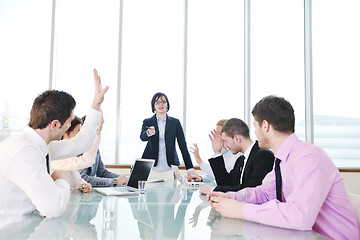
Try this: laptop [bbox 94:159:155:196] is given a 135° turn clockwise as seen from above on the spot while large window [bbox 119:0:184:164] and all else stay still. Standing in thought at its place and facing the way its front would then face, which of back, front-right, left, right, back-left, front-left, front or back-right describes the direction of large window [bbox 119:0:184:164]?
front

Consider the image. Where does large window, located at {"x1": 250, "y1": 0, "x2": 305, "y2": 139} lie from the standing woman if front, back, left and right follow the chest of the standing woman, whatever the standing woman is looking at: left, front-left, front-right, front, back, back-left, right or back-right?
back-left

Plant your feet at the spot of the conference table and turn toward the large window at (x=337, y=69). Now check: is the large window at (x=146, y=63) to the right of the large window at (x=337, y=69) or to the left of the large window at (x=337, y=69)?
left

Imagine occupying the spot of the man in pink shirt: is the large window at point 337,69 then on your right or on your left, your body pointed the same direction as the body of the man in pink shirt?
on your right

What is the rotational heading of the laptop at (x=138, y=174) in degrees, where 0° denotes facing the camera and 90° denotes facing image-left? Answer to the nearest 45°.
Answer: approximately 45°

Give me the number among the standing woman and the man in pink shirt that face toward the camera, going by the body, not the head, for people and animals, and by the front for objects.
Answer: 1

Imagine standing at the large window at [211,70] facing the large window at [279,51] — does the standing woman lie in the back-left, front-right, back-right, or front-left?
back-right

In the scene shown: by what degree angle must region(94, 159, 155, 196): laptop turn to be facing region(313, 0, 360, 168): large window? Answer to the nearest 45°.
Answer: approximately 180°

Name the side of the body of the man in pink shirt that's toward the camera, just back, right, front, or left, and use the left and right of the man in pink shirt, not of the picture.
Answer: left

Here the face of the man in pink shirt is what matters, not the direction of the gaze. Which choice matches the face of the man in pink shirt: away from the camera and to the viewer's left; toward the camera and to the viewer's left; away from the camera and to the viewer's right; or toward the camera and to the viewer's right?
away from the camera and to the viewer's left
